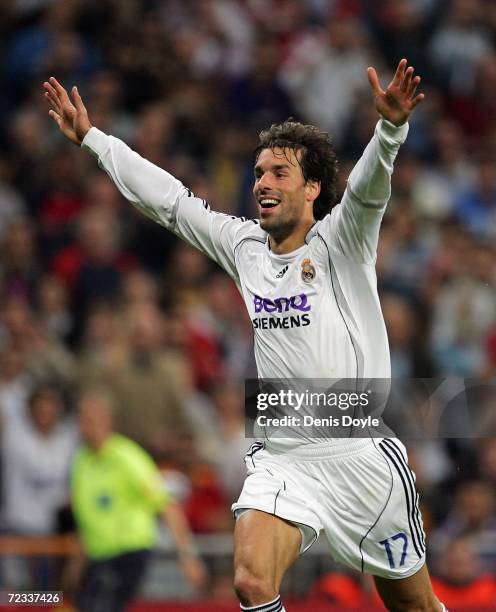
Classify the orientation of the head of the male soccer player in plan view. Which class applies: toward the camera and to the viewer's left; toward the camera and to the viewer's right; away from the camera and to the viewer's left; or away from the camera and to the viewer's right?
toward the camera and to the viewer's left

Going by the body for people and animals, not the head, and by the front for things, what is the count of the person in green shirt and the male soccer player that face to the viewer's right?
0

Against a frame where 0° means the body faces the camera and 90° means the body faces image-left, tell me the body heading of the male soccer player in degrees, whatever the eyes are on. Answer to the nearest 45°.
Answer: approximately 45°

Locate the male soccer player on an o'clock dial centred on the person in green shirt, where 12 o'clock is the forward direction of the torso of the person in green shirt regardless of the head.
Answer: The male soccer player is roughly at 10 o'clock from the person in green shirt.
